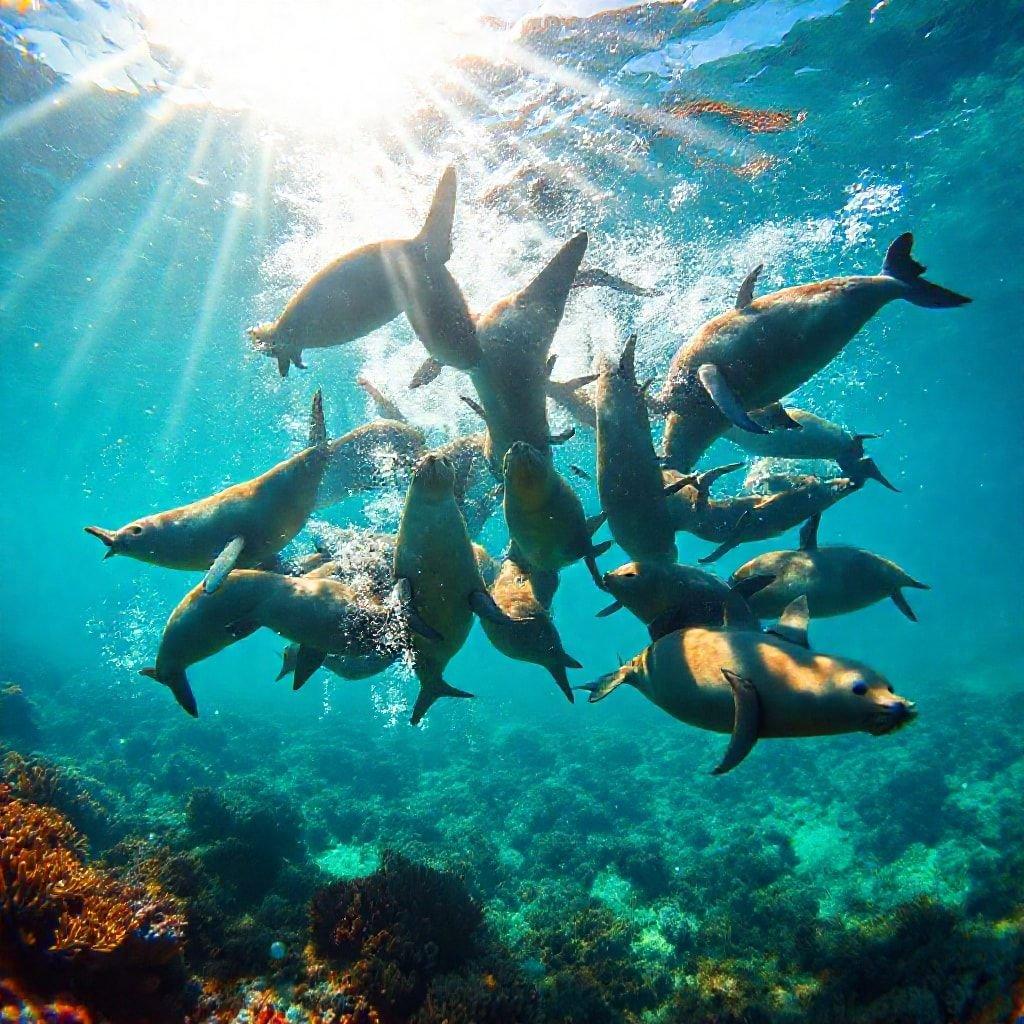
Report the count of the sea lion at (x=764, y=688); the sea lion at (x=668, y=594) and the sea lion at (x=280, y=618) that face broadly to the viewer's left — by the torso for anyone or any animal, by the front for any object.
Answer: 1

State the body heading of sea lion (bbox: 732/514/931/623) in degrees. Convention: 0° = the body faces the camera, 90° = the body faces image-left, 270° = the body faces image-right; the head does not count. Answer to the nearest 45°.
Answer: approximately 90°

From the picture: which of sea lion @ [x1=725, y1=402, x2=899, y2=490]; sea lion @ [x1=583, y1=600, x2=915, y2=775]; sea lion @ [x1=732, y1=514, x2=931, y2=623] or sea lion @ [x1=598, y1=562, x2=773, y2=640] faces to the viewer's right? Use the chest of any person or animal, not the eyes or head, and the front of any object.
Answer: sea lion @ [x1=583, y1=600, x2=915, y2=775]

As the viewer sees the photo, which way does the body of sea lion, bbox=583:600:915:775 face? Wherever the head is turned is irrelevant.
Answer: to the viewer's right

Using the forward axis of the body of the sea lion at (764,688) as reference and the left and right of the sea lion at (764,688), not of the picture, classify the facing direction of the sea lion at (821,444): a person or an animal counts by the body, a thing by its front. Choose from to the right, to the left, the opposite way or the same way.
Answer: the opposite way

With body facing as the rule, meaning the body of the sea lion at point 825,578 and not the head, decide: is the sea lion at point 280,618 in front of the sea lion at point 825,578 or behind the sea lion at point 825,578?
in front

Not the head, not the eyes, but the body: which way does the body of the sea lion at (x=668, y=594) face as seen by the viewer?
to the viewer's left

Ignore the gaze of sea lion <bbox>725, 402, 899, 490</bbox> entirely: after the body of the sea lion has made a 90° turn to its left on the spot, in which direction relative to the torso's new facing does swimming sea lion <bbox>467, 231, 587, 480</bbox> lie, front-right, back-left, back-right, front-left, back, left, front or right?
front-right

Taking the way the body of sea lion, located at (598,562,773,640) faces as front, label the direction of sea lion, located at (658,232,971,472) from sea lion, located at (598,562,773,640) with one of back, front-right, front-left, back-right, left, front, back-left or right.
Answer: back

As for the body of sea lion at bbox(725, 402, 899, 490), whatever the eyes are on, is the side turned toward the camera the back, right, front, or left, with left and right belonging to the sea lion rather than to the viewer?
left

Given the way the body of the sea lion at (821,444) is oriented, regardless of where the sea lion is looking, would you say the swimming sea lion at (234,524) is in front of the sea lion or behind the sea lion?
in front
